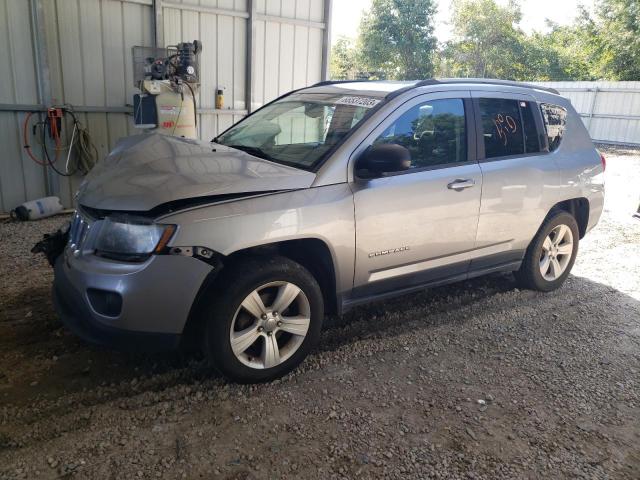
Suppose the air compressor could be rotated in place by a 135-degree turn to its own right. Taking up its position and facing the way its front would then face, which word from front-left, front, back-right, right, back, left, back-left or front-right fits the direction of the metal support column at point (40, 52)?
front-left

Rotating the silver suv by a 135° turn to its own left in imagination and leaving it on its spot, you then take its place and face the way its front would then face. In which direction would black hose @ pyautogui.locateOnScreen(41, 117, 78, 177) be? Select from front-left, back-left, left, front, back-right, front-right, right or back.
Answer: back-left

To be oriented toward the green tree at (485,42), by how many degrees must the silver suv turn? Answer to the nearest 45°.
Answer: approximately 135° to its right

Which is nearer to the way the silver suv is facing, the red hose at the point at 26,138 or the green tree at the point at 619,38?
the red hose

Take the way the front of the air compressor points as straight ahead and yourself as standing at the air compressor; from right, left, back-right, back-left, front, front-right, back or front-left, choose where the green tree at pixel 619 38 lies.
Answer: back-left

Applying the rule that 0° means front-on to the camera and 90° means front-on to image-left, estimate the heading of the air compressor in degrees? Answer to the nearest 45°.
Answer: approximately 0°

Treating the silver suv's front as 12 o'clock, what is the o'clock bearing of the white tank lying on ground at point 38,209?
The white tank lying on ground is roughly at 3 o'clock from the silver suv.

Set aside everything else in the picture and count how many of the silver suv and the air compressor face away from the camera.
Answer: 0

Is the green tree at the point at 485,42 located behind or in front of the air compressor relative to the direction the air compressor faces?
behind

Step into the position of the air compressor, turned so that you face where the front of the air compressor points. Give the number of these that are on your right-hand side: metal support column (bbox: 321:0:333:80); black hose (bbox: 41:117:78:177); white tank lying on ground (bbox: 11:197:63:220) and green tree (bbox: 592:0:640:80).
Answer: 2

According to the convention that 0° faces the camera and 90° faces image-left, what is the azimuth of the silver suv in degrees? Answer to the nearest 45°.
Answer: approximately 45°

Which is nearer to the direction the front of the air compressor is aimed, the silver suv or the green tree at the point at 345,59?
the silver suv
